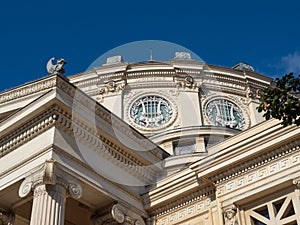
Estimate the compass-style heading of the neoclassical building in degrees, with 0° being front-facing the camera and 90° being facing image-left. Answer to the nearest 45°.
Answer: approximately 45°
